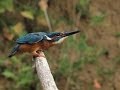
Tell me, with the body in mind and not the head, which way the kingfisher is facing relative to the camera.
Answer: to the viewer's right
